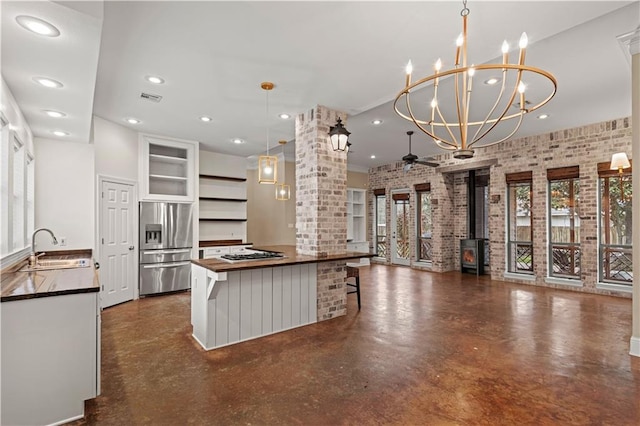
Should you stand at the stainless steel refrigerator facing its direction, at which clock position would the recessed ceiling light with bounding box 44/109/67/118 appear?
The recessed ceiling light is roughly at 1 o'clock from the stainless steel refrigerator.

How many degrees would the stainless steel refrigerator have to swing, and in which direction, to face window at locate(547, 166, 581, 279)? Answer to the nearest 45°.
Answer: approximately 90° to its left

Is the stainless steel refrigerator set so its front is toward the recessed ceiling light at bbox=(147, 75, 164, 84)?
yes

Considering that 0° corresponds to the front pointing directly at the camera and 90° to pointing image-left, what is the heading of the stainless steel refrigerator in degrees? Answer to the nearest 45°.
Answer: approximately 0°

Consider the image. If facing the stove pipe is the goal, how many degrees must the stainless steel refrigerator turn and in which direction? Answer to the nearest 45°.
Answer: approximately 90° to its left

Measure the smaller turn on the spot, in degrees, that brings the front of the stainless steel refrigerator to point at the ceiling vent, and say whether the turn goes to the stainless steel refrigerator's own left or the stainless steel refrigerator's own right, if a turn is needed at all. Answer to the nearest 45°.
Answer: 0° — it already faces it

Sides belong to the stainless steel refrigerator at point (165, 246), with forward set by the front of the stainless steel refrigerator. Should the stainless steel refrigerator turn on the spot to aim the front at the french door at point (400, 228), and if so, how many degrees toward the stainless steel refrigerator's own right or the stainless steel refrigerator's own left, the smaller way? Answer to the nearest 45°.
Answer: approximately 90° to the stainless steel refrigerator's own left

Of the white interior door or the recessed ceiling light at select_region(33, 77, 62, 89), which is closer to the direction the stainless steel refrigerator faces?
the recessed ceiling light

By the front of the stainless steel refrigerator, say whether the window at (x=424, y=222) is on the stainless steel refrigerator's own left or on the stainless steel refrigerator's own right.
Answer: on the stainless steel refrigerator's own left

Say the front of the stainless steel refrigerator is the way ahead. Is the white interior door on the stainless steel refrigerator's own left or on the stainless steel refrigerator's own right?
on the stainless steel refrigerator's own right
